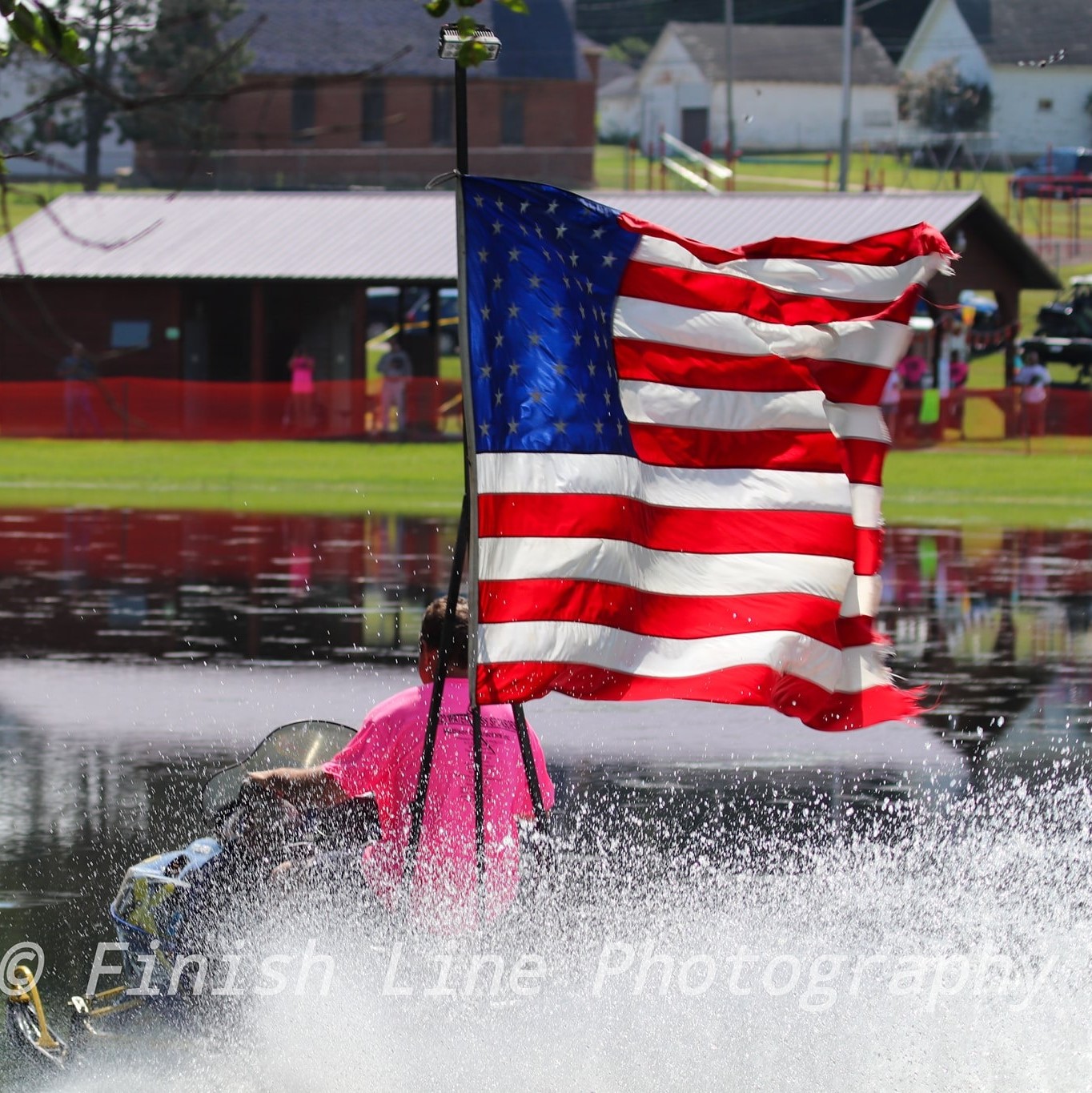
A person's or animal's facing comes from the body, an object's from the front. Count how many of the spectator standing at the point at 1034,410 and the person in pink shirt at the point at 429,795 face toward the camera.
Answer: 1

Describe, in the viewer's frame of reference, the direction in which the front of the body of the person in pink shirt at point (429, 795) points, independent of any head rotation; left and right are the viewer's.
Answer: facing away from the viewer and to the left of the viewer

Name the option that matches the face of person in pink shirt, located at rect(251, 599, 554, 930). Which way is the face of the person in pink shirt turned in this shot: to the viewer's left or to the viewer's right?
to the viewer's left

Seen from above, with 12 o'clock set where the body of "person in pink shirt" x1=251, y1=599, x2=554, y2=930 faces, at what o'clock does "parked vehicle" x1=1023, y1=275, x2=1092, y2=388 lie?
The parked vehicle is roughly at 2 o'clock from the person in pink shirt.

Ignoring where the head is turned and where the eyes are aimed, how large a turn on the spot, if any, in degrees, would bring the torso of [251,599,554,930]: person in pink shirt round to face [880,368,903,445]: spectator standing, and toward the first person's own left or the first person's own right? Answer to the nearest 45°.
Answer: approximately 45° to the first person's own right

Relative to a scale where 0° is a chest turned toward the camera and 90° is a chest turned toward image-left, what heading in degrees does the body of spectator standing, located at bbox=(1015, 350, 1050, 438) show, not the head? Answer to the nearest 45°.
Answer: approximately 0°

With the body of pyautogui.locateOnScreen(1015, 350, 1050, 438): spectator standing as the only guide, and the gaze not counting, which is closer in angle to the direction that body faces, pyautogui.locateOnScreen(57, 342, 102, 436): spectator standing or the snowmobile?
the snowmobile

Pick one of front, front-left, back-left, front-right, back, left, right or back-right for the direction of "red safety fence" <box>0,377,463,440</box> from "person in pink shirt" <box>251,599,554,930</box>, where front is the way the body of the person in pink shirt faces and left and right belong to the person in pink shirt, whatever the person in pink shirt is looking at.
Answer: front-right

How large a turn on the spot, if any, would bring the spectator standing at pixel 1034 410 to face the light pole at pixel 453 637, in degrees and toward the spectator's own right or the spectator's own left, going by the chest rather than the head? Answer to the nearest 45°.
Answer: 0° — they already face it

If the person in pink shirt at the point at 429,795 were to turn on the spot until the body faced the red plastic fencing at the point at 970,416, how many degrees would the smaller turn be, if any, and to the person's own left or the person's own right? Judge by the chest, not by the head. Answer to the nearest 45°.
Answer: approximately 45° to the person's own right

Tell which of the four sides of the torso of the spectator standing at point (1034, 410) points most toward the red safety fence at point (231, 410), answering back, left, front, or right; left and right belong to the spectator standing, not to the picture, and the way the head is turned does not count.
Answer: right
